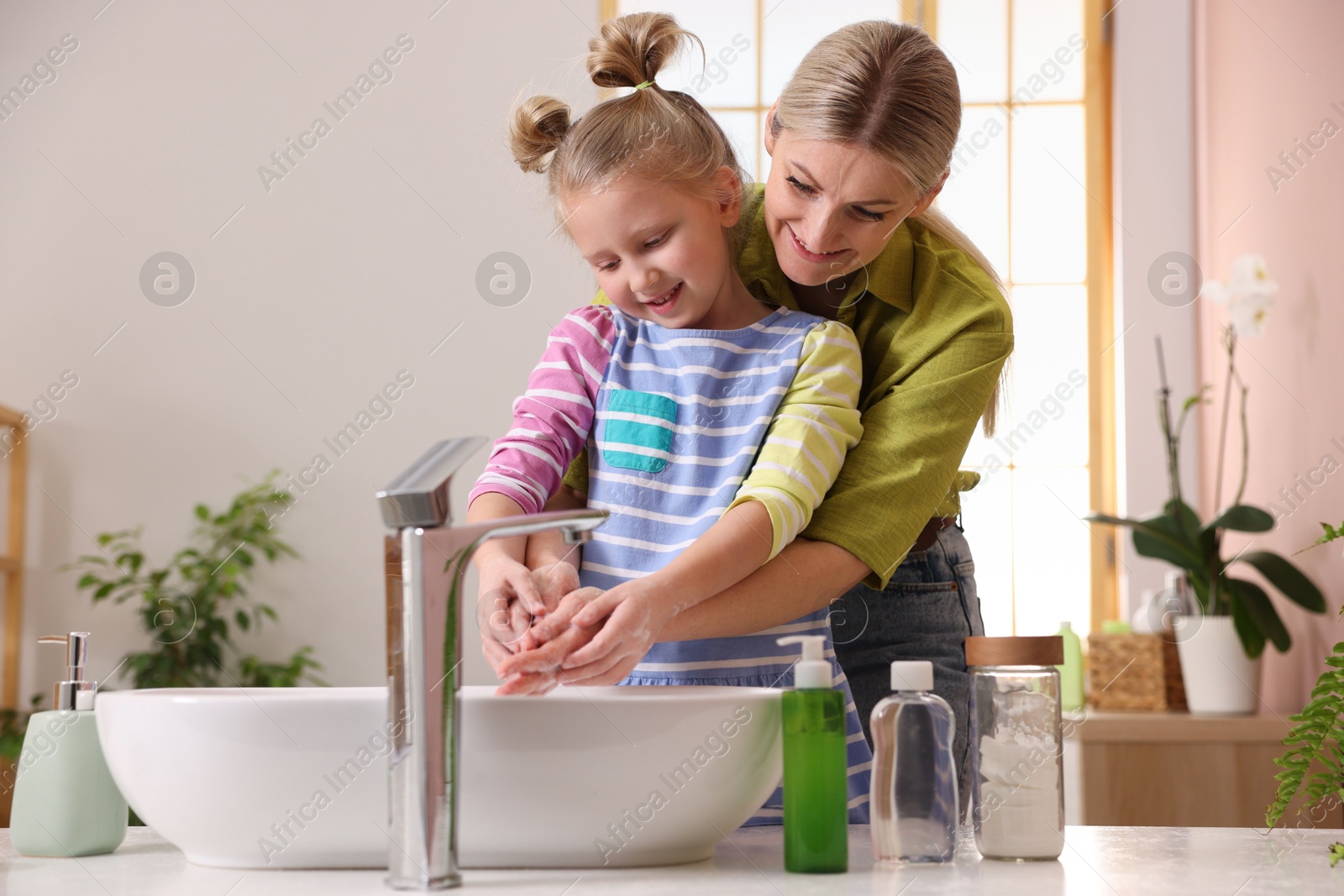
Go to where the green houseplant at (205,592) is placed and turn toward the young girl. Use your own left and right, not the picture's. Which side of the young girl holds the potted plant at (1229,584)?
left

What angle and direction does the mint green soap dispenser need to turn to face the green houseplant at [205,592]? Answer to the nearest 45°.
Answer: approximately 90° to its right

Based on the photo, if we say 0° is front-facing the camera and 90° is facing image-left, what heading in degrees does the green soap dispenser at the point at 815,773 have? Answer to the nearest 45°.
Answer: approximately 90°

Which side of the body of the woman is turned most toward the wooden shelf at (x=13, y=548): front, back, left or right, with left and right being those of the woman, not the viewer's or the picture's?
right

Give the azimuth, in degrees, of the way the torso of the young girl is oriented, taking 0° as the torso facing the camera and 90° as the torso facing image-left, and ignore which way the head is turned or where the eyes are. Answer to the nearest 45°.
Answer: approximately 45°

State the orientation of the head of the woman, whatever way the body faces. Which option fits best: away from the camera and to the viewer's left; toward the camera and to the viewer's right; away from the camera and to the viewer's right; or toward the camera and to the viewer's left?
toward the camera and to the viewer's left

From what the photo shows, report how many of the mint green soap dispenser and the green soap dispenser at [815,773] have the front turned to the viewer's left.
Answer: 2

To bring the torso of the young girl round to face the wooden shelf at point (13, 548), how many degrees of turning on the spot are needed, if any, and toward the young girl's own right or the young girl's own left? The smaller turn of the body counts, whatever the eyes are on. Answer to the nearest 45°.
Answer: approximately 90° to the young girl's own right

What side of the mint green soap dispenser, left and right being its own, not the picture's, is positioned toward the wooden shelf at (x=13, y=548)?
right

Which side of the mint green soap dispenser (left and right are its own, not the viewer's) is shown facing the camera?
left

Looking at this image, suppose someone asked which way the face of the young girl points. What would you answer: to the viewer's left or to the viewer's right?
to the viewer's left
